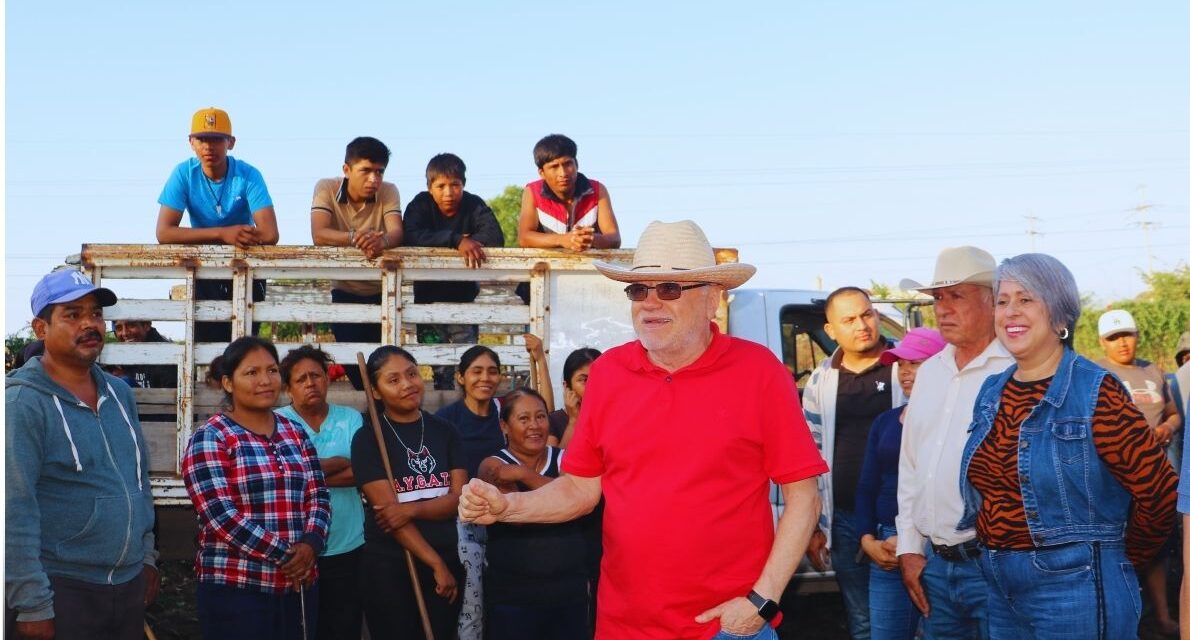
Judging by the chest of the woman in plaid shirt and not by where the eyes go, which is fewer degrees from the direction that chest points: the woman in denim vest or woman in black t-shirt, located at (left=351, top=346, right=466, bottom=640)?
the woman in denim vest

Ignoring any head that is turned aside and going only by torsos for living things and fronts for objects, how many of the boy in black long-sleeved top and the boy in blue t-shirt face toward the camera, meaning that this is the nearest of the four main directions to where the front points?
2

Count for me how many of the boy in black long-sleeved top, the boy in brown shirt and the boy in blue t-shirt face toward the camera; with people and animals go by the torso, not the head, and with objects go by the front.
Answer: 3

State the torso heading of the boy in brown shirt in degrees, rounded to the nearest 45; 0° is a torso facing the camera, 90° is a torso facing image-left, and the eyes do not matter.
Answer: approximately 0°

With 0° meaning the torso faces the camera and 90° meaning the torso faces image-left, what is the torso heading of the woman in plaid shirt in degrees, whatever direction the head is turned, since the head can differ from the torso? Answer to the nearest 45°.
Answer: approximately 315°

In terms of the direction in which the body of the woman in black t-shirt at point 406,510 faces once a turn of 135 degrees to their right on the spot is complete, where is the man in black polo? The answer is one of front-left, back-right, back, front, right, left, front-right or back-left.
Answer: back

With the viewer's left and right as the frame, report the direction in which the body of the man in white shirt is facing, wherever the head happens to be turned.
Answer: facing the viewer and to the left of the viewer

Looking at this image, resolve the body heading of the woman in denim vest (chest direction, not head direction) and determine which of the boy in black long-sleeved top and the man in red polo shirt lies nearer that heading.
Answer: the man in red polo shirt

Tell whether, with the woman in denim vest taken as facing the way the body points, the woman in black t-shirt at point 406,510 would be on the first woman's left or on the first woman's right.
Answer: on the first woman's right

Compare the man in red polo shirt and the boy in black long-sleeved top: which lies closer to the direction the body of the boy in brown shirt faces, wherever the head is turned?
the man in red polo shirt

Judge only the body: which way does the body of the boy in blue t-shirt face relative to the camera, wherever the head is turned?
toward the camera

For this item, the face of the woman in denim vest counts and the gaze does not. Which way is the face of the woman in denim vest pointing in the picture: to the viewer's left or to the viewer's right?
to the viewer's left

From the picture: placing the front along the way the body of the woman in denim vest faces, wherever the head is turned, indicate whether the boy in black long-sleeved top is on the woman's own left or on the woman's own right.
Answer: on the woman's own right

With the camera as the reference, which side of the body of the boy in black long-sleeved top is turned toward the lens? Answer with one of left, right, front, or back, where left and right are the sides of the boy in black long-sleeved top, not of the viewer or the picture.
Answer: front

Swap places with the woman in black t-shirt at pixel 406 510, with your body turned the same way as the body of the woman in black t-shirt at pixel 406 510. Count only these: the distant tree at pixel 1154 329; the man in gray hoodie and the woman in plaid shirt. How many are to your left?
1

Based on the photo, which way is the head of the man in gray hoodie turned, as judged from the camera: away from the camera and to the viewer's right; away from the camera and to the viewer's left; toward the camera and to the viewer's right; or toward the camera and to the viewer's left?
toward the camera and to the viewer's right

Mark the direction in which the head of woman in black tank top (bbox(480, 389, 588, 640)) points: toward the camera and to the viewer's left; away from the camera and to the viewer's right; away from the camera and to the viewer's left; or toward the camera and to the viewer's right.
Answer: toward the camera and to the viewer's right
